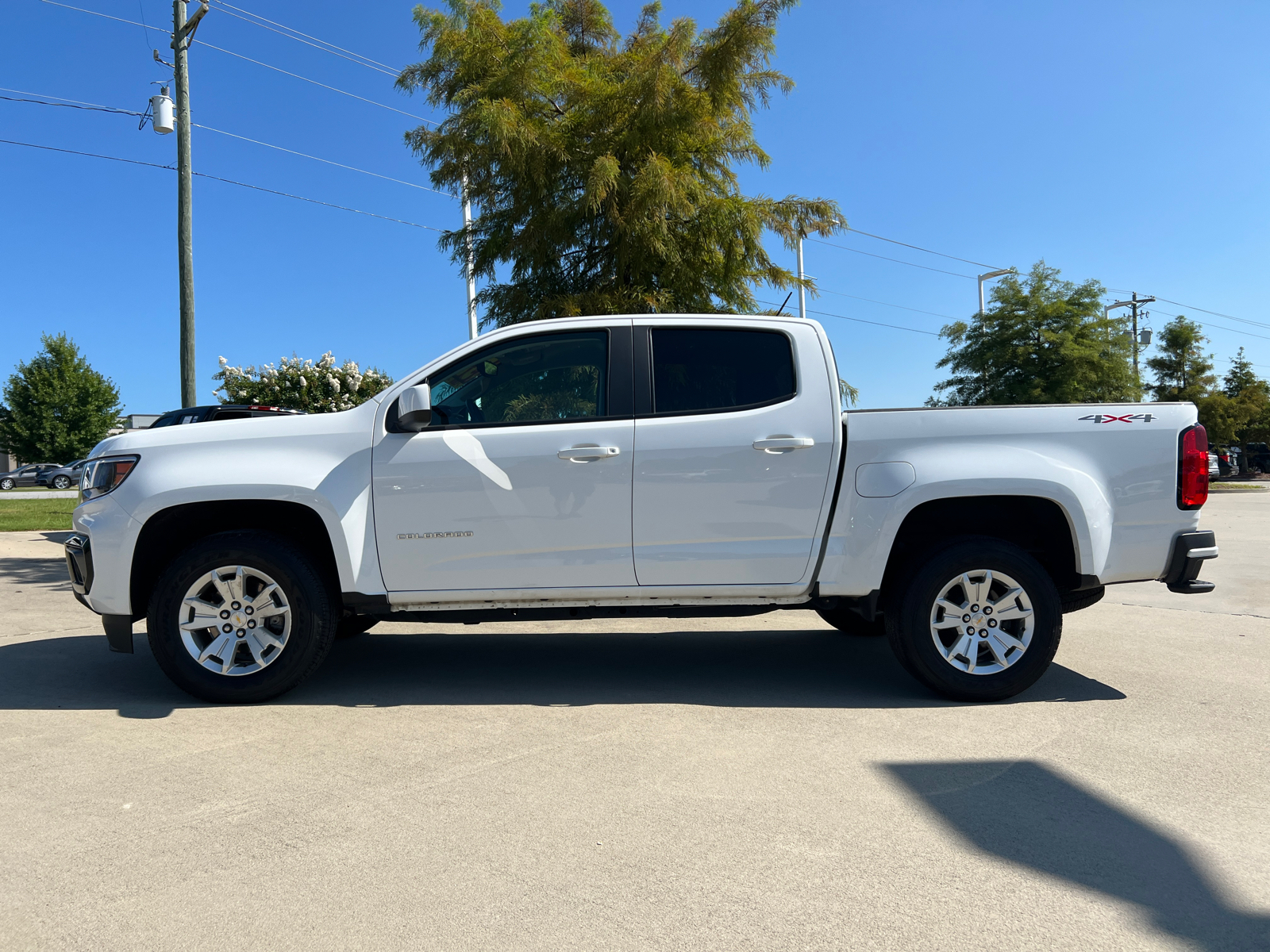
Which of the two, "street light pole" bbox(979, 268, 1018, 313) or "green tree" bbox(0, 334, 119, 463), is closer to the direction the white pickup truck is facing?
the green tree

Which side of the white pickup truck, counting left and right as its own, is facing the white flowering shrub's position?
right

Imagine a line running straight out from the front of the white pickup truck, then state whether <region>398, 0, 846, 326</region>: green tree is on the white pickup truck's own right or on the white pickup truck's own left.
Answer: on the white pickup truck's own right

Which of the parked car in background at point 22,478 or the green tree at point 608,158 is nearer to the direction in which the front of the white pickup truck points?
the parked car in background

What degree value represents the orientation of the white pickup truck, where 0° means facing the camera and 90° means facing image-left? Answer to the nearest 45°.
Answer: approximately 90°

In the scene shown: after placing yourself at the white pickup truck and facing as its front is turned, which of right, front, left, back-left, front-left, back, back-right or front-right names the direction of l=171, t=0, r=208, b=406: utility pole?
front-right

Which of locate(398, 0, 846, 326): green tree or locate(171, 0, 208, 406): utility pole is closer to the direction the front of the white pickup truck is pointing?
the utility pole

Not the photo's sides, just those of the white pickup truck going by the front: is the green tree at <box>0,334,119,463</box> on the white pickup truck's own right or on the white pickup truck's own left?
on the white pickup truck's own right

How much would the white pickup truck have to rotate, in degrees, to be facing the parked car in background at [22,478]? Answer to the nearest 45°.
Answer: approximately 45° to its right

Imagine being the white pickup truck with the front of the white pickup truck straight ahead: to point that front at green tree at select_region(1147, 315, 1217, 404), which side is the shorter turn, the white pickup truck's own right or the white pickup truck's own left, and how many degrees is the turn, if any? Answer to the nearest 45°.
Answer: approximately 135° to the white pickup truck's own right

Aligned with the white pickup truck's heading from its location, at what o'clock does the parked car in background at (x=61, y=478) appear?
The parked car in background is roughly at 2 o'clock from the white pickup truck.
